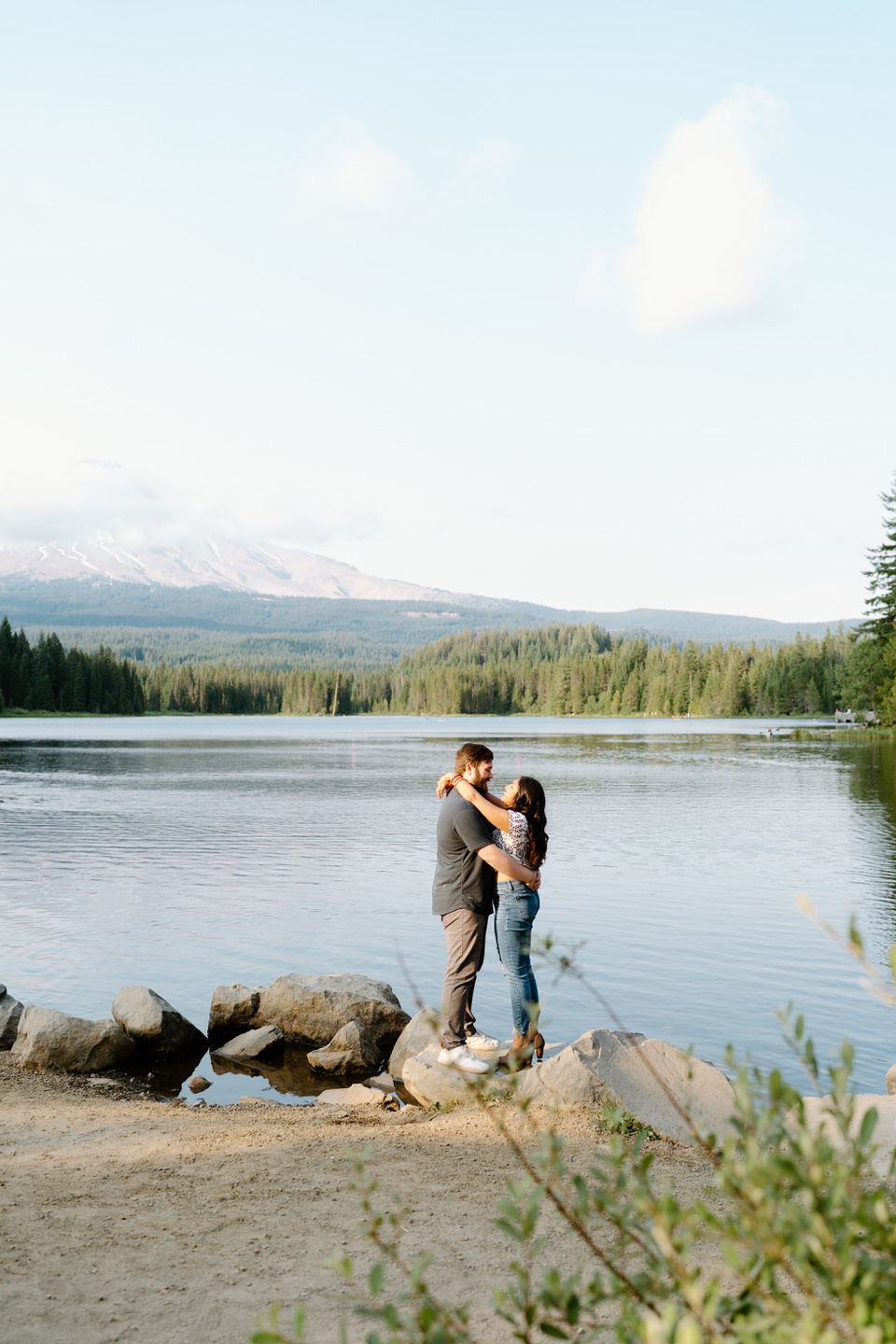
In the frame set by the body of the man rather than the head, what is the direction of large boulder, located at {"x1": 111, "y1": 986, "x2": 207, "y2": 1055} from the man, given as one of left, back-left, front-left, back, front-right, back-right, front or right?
back-left

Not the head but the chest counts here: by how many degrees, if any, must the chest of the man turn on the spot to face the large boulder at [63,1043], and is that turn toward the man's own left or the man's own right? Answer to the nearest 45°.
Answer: approximately 180°

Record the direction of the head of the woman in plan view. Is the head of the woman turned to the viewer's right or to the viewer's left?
to the viewer's left

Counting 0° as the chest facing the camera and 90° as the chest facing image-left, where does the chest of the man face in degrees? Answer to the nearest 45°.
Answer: approximately 270°

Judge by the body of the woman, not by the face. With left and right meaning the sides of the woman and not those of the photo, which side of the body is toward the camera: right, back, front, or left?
left

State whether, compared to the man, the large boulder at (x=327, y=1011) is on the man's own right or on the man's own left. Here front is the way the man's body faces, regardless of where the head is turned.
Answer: on the man's own left

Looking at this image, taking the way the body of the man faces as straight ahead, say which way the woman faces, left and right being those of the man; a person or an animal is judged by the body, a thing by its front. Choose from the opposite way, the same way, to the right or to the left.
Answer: the opposite way

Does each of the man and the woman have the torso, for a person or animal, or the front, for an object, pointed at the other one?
yes
